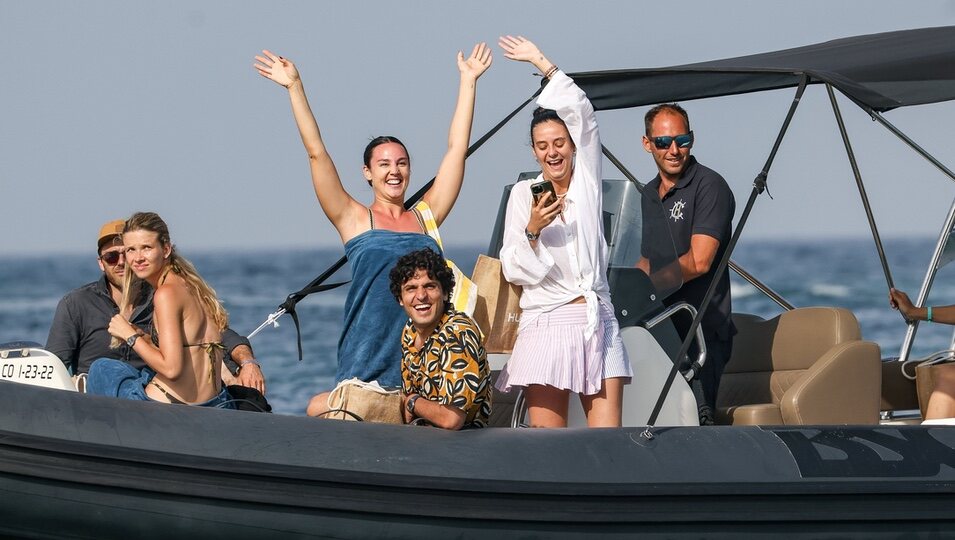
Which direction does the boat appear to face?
to the viewer's left

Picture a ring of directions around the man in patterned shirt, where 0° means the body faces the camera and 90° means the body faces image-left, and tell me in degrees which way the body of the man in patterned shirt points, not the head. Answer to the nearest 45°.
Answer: approximately 45°

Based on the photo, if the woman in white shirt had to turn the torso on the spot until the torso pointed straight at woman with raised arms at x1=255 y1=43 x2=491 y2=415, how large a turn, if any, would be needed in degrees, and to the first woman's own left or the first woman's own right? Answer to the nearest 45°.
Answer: approximately 90° to the first woman's own right

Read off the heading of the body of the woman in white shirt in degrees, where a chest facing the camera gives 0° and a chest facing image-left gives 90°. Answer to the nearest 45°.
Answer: approximately 0°
